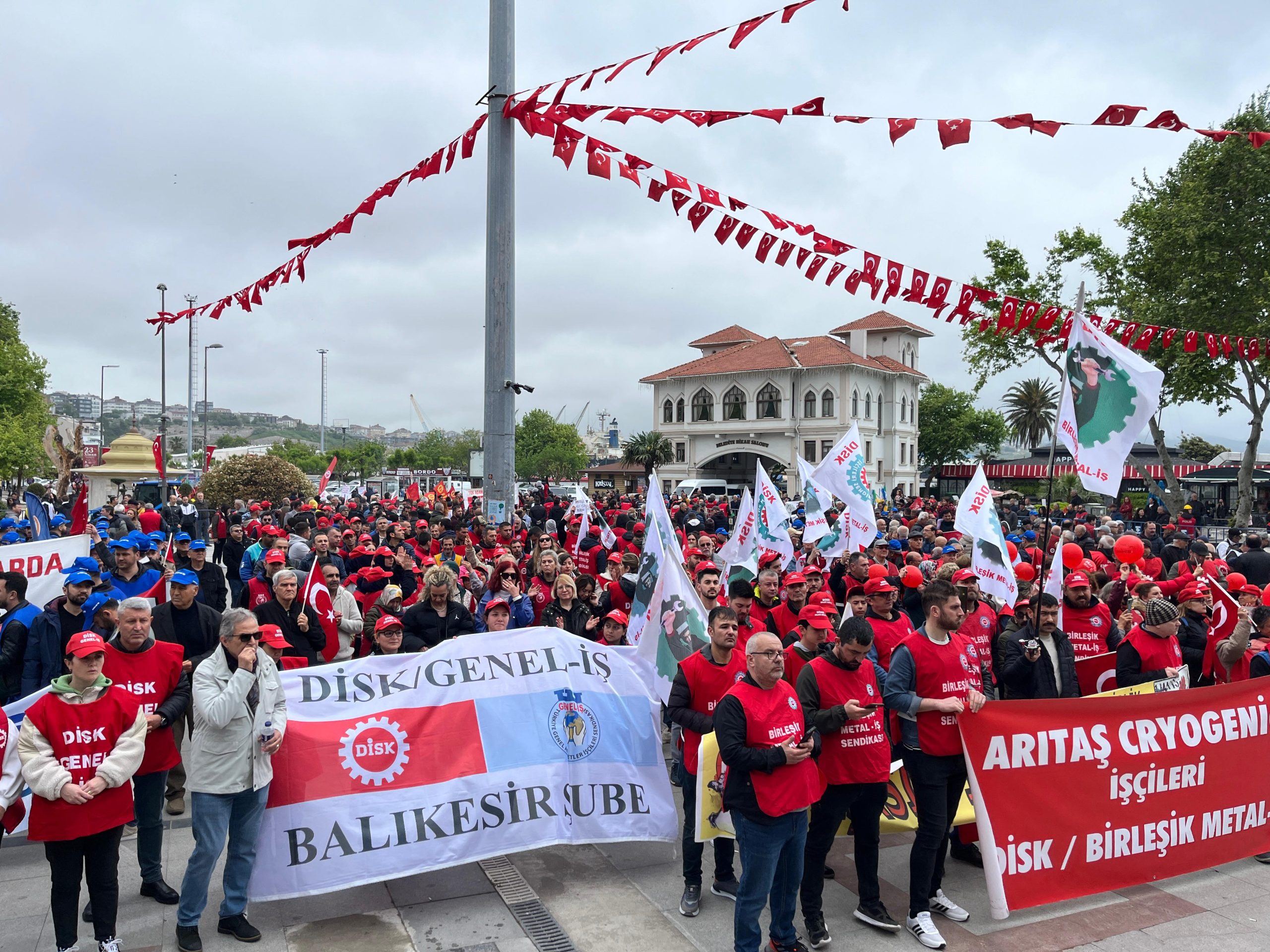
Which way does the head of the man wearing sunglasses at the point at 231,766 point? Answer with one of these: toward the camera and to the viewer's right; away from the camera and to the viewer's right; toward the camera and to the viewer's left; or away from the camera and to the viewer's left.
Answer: toward the camera and to the viewer's right

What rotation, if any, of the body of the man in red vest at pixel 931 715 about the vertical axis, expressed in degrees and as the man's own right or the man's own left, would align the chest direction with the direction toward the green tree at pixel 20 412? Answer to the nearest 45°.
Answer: approximately 180°

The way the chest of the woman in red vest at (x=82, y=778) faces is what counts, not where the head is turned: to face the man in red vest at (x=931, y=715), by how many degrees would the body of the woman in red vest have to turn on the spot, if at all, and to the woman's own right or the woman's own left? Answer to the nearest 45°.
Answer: approximately 90° to the woman's own left

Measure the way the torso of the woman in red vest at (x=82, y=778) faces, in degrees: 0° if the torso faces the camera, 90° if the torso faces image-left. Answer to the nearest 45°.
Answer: approximately 0°

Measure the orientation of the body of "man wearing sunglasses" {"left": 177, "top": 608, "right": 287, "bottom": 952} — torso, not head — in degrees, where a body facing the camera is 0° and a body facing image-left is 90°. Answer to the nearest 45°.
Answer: approximately 315°

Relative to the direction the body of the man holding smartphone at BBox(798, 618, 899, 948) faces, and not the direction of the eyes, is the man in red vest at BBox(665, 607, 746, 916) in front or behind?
behind

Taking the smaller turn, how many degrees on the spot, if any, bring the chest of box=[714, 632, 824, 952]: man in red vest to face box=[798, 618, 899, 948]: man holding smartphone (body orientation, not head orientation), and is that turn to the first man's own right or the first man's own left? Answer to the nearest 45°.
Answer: approximately 90° to the first man's own left

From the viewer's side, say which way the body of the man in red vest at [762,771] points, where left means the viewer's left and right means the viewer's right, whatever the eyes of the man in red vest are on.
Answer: facing the viewer and to the right of the viewer
